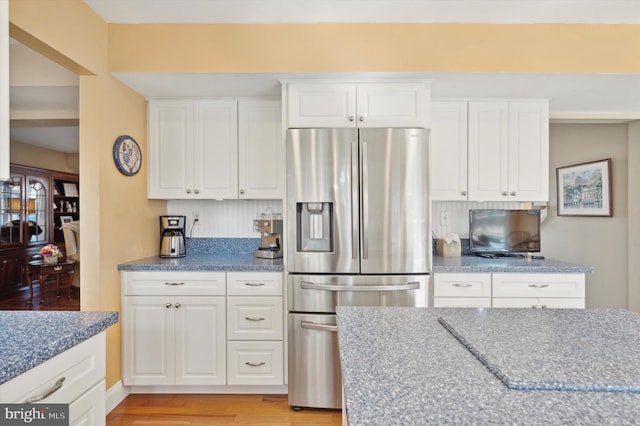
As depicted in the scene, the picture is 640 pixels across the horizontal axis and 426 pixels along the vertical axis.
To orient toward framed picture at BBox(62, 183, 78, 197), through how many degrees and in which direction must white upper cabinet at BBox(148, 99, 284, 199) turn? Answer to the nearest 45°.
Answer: approximately 135° to its right

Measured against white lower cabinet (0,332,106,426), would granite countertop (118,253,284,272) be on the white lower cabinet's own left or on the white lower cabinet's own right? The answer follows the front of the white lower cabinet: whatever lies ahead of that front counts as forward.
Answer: on the white lower cabinet's own left

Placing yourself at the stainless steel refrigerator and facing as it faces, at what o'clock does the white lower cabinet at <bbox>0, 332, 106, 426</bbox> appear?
The white lower cabinet is roughly at 1 o'clock from the stainless steel refrigerator.

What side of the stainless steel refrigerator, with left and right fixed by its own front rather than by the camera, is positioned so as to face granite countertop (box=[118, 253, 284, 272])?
right

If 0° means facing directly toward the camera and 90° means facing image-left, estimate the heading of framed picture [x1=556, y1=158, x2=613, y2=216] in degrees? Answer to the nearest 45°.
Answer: approximately 45°

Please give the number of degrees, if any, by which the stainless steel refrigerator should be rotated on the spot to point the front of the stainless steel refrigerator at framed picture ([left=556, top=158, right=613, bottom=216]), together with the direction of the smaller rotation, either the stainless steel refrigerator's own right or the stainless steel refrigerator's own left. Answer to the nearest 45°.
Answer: approximately 135° to the stainless steel refrigerator's own left
